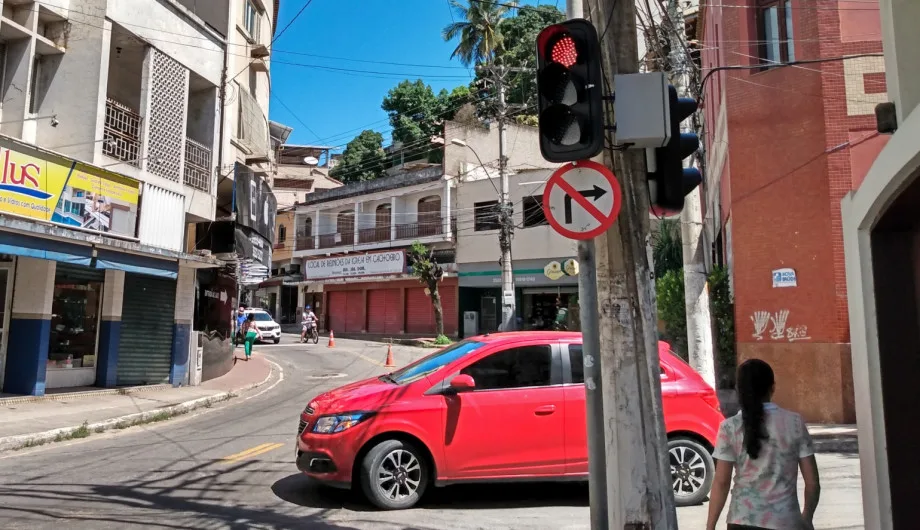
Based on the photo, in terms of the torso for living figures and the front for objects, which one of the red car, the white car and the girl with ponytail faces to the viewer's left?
the red car

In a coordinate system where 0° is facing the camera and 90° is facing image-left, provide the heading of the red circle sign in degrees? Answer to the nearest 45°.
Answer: approximately 0°

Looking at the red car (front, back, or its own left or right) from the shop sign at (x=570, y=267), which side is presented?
right

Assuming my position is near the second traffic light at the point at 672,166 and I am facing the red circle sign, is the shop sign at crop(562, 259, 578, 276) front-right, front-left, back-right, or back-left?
back-right

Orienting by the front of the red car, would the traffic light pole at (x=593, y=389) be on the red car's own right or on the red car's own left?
on the red car's own left

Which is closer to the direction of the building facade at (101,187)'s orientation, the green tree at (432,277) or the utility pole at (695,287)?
the utility pole

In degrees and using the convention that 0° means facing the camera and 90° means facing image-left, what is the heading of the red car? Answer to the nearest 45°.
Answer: approximately 90°

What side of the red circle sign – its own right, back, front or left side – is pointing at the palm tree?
back

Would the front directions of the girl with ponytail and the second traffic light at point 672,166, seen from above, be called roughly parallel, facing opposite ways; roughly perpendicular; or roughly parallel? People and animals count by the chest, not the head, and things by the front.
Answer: roughly perpendicular

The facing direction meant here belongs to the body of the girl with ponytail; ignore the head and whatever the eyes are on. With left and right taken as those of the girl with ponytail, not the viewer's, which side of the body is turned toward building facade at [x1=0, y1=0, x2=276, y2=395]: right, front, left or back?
left
